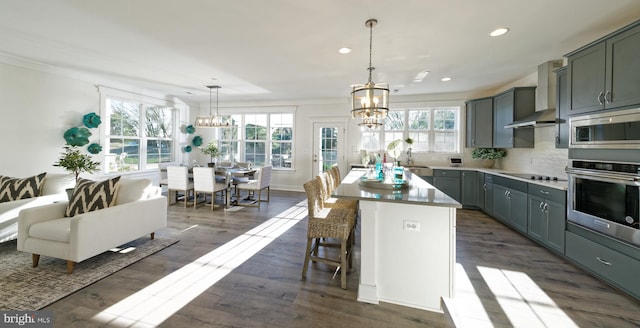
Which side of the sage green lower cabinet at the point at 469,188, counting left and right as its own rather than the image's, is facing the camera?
front

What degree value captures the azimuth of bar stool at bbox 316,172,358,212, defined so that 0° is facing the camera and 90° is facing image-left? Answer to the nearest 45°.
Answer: approximately 270°

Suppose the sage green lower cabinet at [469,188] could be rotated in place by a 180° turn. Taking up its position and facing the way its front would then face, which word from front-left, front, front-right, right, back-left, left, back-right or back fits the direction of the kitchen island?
back

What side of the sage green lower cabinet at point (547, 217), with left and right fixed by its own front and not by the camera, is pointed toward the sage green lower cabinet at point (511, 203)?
right

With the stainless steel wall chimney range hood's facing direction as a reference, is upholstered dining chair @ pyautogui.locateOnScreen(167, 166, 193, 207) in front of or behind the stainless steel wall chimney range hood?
in front

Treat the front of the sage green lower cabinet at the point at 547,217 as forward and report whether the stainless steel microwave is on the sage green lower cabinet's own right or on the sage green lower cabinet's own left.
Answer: on the sage green lower cabinet's own left

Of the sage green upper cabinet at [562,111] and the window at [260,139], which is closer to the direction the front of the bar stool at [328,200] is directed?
the sage green upper cabinet

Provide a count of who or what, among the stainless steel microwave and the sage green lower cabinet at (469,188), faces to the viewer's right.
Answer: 0

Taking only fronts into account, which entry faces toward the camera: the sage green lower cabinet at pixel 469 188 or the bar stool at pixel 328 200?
the sage green lower cabinet

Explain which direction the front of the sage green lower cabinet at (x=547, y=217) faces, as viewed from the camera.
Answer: facing the viewer and to the left of the viewer

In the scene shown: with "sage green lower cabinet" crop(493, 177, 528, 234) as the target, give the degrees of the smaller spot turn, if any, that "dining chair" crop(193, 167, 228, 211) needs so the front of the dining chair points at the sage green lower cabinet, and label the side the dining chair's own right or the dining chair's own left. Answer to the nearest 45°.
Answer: approximately 90° to the dining chair's own right

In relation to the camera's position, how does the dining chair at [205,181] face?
facing away from the viewer and to the right of the viewer

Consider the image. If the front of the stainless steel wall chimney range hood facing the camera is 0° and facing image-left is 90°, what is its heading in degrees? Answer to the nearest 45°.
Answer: approximately 45°

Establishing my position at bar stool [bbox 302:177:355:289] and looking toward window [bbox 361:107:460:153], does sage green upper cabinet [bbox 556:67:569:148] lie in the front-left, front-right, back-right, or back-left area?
front-right

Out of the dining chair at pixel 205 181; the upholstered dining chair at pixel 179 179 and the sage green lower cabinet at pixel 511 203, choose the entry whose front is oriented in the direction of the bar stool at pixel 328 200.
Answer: the sage green lower cabinet

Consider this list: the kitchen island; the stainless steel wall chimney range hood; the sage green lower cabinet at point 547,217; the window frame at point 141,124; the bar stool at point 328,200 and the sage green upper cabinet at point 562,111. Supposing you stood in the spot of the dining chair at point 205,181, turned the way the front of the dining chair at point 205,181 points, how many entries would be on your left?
1

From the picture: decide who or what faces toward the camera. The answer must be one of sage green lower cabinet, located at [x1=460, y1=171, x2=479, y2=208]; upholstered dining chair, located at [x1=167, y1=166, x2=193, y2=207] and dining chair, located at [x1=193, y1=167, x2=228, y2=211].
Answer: the sage green lower cabinet

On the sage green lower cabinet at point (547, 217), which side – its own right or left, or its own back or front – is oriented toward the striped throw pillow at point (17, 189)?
front
